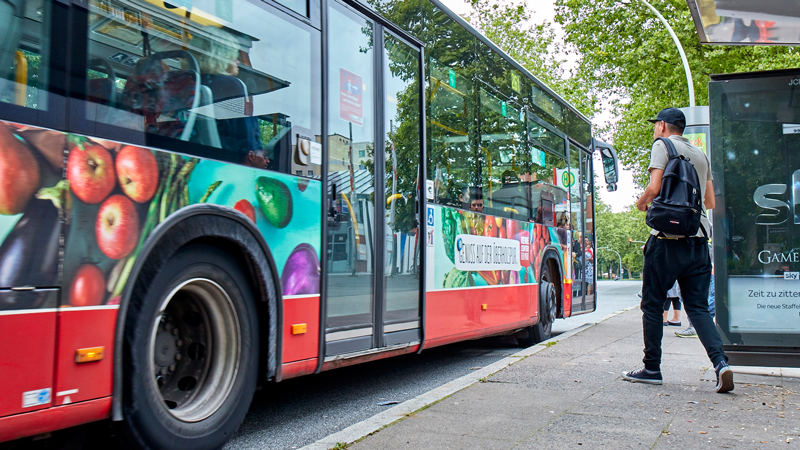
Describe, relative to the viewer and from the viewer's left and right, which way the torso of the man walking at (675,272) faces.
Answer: facing away from the viewer and to the left of the viewer

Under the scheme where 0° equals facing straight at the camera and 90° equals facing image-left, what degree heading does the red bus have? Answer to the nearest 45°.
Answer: approximately 225°

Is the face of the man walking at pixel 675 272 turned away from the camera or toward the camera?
away from the camera

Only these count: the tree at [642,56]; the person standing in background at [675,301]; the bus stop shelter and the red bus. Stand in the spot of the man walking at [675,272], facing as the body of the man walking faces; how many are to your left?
1

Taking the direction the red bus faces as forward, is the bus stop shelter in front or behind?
in front

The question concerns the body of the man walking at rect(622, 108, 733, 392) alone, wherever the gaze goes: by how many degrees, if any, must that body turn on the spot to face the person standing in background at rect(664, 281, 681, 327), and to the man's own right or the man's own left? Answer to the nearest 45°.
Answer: approximately 45° to the man's own right

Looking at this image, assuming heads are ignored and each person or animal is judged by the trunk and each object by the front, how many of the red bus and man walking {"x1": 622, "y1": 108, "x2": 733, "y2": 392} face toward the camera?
0

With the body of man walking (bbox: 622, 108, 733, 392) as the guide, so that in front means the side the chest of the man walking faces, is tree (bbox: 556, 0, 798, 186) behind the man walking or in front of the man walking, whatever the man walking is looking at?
in front

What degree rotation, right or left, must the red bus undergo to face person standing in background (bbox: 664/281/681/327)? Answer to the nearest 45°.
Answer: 0° — it already faces them

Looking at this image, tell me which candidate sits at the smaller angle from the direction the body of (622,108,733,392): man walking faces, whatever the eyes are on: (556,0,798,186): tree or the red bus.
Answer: the tree

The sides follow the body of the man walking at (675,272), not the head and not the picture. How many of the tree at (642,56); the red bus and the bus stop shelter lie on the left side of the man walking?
1
